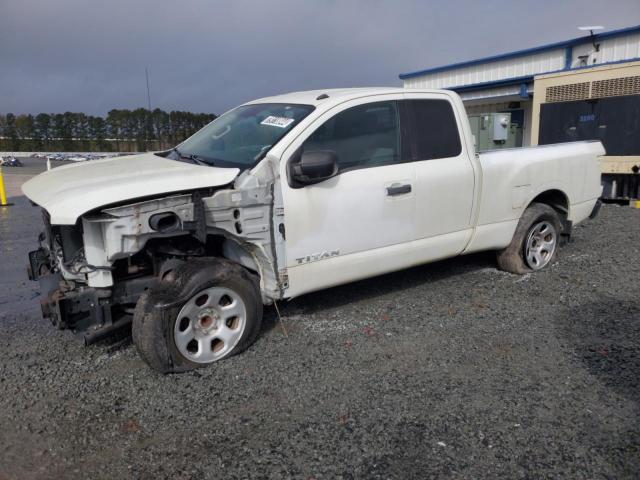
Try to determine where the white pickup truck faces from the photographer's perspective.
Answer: facing the viewer and to the left of the viewer

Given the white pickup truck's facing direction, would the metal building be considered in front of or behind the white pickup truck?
behind
